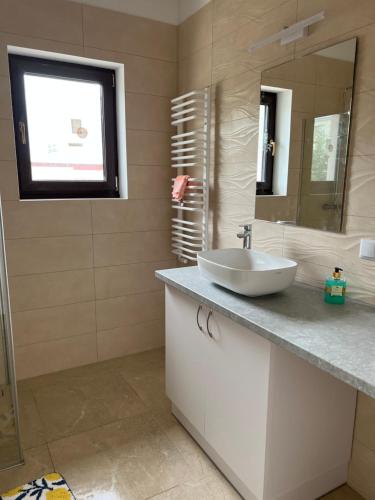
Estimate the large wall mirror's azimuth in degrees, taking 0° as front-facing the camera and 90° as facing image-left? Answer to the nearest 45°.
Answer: approximately 45°

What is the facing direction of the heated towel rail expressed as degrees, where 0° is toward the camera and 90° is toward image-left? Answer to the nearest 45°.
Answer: approximately 45°

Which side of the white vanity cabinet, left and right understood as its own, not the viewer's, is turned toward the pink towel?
right

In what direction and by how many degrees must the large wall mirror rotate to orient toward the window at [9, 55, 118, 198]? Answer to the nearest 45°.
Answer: approximately 45° to its right

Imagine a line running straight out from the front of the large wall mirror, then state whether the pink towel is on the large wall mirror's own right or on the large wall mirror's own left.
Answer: on the large wall mirror's own right

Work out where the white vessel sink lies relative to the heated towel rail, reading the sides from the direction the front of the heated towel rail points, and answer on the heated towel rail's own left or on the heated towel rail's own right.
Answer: on the heated towel rail's own left
